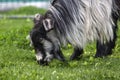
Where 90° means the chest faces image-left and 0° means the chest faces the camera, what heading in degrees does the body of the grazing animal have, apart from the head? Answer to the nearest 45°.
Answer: approximately 90°
